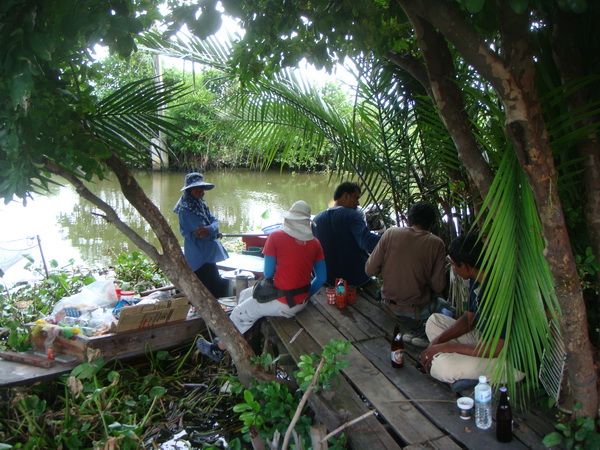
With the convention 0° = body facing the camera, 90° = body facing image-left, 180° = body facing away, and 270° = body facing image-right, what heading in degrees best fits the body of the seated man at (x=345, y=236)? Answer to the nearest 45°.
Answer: approximately 225°

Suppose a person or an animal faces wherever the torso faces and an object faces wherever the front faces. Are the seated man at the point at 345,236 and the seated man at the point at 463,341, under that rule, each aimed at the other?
no

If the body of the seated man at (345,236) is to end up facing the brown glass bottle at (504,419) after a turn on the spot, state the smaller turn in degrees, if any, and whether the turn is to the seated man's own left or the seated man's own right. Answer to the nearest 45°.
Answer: approximately 135° to the seated man's own right

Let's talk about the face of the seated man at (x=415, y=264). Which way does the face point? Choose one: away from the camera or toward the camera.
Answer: away from the camera

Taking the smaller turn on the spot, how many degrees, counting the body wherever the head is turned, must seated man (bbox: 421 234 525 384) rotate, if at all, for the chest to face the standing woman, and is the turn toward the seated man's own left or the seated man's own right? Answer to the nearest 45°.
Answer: approximately 45° to the seated man's own right

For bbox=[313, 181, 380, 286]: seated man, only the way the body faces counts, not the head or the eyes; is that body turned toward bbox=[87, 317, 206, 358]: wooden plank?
no

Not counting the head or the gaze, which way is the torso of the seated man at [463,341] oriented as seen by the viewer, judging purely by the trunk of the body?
to the viewer's left

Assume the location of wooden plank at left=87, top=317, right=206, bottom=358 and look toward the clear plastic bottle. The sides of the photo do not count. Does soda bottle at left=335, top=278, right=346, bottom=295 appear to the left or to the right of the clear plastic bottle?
left

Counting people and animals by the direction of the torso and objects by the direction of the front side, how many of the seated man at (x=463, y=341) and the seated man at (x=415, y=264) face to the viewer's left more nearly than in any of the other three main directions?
1

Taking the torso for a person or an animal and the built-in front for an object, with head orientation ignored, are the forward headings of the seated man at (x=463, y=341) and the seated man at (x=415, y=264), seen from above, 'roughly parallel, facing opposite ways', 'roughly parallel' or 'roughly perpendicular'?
roughly perpendicular

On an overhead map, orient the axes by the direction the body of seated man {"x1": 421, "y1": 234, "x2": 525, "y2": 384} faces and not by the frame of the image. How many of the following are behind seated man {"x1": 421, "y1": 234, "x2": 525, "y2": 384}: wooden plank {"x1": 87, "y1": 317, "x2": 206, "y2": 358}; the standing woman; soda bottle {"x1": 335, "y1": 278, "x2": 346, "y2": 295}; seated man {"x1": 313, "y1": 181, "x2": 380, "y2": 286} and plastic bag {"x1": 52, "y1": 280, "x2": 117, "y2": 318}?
0

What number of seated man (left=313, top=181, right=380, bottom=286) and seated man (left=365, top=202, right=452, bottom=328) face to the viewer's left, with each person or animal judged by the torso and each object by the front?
0

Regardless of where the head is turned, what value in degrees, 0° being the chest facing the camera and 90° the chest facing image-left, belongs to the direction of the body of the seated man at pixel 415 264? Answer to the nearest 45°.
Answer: approximately 180°
